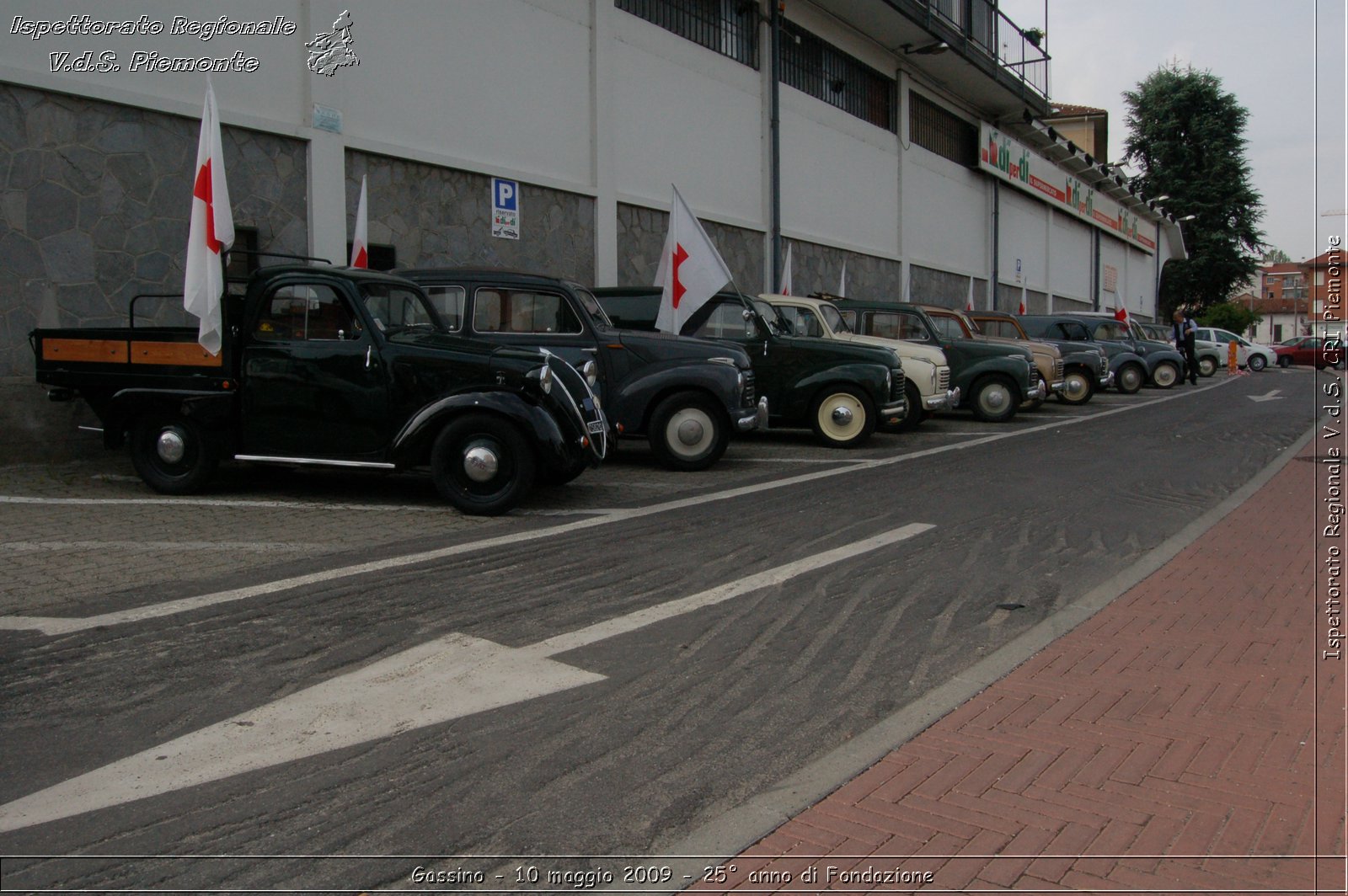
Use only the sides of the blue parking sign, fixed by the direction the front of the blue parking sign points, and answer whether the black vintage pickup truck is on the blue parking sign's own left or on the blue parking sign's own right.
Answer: on the blue parking sign's own right

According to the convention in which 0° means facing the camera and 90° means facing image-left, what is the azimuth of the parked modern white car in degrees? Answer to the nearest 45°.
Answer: approximately 270°

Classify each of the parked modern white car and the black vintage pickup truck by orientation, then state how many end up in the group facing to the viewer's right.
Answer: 2

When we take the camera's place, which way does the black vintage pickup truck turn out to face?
facing to the right of the viewer

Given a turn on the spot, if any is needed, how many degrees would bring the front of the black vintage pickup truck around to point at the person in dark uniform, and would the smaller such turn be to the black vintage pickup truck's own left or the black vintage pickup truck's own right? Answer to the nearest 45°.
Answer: approximately 45° to the black vintage pickup truck's own left

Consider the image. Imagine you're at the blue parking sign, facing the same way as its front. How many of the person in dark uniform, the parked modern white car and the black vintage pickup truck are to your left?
2

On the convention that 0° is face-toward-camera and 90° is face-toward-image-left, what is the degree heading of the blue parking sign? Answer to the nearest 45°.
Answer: approximately 315°
